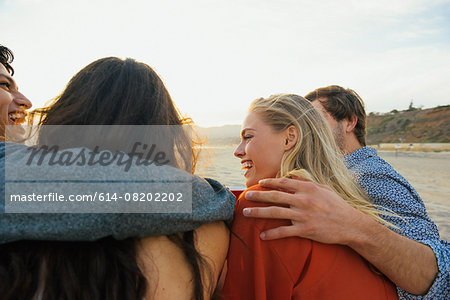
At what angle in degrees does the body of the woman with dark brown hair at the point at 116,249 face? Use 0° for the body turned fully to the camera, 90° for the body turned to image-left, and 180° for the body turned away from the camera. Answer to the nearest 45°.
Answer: approximately 180°

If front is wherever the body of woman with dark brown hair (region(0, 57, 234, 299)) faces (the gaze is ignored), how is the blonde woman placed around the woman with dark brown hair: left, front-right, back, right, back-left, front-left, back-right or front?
right

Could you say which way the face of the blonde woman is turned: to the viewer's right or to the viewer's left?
to the viewer's left

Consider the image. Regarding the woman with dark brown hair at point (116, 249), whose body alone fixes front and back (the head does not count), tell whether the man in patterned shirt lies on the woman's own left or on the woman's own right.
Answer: on the woman's own right

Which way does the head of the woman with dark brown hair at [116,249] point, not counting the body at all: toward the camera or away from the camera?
away from the camera
